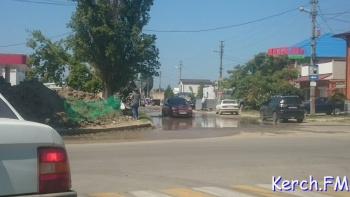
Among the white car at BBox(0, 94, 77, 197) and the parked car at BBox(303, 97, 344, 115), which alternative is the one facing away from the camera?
the white car

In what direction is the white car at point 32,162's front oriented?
away from the camera
